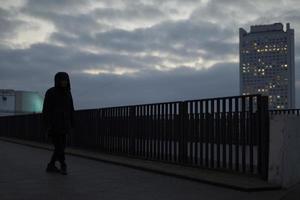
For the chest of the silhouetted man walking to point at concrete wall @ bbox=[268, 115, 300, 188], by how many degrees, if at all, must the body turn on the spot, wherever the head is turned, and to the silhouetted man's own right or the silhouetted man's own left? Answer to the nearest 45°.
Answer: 0° — they already face it

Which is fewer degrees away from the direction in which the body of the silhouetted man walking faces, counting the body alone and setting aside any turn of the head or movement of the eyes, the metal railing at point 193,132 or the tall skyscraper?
the metal railing

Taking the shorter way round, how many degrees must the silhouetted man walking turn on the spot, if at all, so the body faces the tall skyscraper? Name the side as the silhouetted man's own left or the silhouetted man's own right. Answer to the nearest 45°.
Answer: approximately 90° to the silhouetted man's own left

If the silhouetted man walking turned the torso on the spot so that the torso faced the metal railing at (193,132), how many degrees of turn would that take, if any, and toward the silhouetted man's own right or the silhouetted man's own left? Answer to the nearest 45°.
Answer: approximately 45° to the silhouetted man's own left

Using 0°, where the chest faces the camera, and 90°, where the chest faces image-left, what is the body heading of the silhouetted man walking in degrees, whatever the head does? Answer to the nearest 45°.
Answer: approximately 315°

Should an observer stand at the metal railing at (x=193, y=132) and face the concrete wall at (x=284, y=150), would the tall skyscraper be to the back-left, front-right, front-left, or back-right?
back-left
